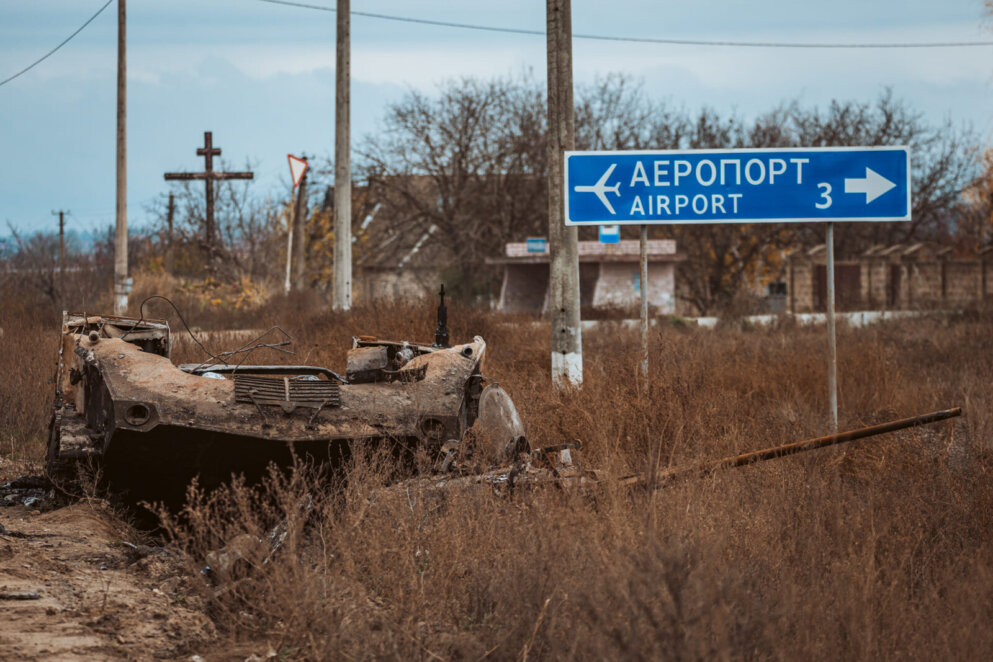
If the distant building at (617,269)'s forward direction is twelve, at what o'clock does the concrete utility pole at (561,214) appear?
The concrete utility pole is roughly at 12 o'clock from the distant building.

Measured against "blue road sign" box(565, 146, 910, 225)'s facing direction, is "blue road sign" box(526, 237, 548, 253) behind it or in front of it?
behind

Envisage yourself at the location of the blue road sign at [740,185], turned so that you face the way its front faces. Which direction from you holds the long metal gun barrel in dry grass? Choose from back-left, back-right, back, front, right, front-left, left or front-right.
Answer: front

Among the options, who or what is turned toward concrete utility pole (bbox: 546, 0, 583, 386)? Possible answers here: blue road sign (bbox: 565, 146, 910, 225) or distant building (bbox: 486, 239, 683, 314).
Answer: the distant building

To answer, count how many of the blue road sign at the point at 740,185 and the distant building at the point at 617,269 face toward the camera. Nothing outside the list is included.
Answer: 2

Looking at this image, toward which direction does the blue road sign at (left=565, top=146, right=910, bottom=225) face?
toward the camera

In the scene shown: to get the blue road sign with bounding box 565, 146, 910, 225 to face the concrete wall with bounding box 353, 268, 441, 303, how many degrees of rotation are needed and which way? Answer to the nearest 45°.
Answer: approximately 135° to its right

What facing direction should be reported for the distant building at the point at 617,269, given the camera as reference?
facing the viewer

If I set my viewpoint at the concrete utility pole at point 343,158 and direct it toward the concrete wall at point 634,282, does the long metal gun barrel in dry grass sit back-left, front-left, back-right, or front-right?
back-right

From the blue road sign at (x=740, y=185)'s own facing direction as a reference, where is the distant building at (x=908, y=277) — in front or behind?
behind

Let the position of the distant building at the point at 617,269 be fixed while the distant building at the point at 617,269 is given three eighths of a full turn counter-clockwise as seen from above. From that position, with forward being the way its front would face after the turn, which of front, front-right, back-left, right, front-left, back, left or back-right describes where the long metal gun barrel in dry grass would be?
back-right
